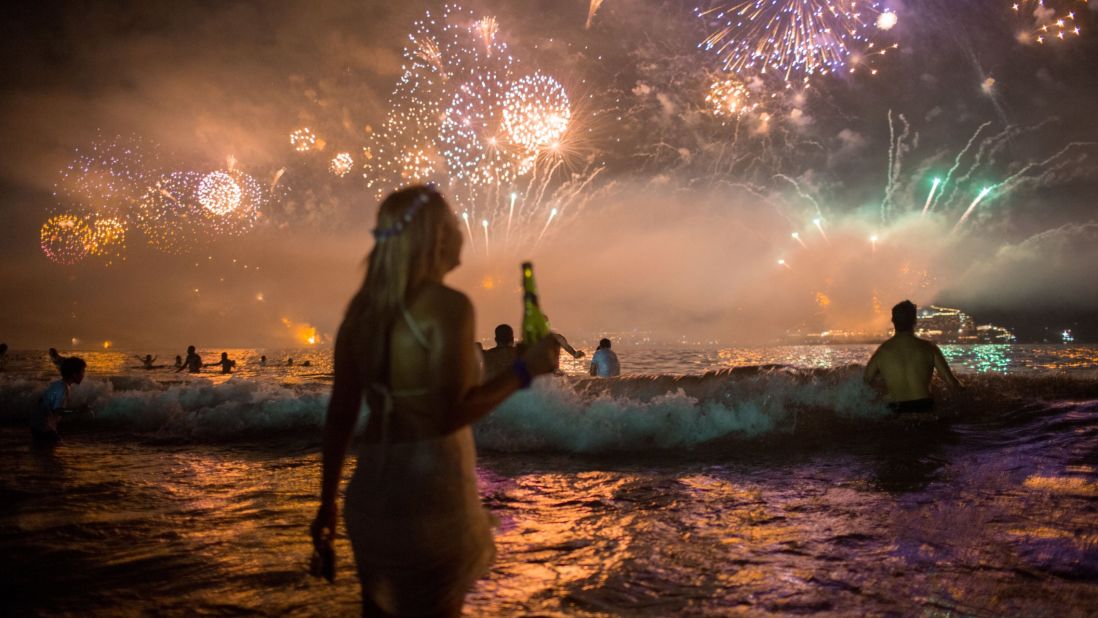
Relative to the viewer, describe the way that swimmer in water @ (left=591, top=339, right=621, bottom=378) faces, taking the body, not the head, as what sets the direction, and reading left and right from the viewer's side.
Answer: facing away from the viewer

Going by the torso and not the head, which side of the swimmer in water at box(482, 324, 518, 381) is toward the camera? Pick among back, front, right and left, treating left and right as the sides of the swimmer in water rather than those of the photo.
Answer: back

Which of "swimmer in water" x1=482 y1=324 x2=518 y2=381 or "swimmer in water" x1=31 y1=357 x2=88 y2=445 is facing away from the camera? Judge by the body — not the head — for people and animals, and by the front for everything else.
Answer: "swimmer in water" x1=482 y1=324 x2=518 y2=381

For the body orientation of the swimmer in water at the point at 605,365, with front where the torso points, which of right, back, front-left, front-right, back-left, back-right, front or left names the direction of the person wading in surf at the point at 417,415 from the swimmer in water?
back

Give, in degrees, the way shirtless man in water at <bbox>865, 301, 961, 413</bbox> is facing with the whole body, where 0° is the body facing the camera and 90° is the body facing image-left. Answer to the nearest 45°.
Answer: approximately 180°

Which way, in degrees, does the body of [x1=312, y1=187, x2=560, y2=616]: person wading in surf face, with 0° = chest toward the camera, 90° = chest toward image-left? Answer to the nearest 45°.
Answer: approximately 225°

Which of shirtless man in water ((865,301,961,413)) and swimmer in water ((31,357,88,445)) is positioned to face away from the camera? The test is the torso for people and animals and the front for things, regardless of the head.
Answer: the shirtless man in water

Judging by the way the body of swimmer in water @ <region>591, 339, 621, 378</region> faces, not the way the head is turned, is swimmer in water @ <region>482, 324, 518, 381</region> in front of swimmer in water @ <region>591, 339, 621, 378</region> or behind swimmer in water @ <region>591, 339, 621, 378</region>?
behind
